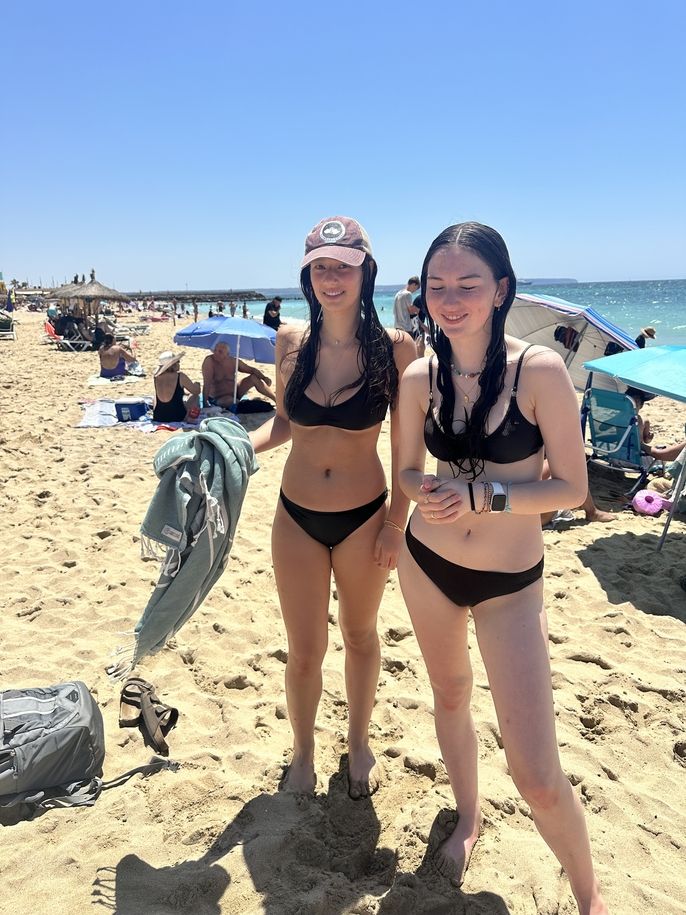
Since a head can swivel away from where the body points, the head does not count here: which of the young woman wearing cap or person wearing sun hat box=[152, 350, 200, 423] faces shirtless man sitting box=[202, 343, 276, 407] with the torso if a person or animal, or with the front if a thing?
the person wearing sun hat

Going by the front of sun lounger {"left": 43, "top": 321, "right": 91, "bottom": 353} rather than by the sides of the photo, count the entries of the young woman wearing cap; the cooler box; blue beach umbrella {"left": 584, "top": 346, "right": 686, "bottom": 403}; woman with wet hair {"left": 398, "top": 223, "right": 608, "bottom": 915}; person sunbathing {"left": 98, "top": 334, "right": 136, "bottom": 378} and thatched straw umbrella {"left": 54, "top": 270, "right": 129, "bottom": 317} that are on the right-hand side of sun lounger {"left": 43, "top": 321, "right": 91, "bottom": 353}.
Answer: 5

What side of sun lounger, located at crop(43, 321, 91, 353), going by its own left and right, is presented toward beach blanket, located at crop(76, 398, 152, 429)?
right

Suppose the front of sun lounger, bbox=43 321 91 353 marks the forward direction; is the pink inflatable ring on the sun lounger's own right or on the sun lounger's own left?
on the sun lounger's own right

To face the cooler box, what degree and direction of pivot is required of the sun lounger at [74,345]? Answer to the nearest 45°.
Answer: approximately 90° to its right

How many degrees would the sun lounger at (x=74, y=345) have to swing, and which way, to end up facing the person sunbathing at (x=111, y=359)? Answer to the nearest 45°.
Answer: approximately 90° to its right

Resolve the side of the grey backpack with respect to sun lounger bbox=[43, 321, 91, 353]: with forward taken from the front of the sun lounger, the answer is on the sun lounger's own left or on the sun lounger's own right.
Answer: on the sun lounger's own right

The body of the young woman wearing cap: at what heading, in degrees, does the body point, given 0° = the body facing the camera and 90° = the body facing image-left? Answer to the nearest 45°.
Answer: approximately 0°

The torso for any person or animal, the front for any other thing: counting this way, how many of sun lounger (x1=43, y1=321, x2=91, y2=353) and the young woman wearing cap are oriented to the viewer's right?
1

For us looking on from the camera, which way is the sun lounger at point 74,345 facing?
facing to the right of the viewer

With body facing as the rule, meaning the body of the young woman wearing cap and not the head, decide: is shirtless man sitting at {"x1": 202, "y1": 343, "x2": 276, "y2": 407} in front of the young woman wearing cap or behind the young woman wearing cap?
behind
